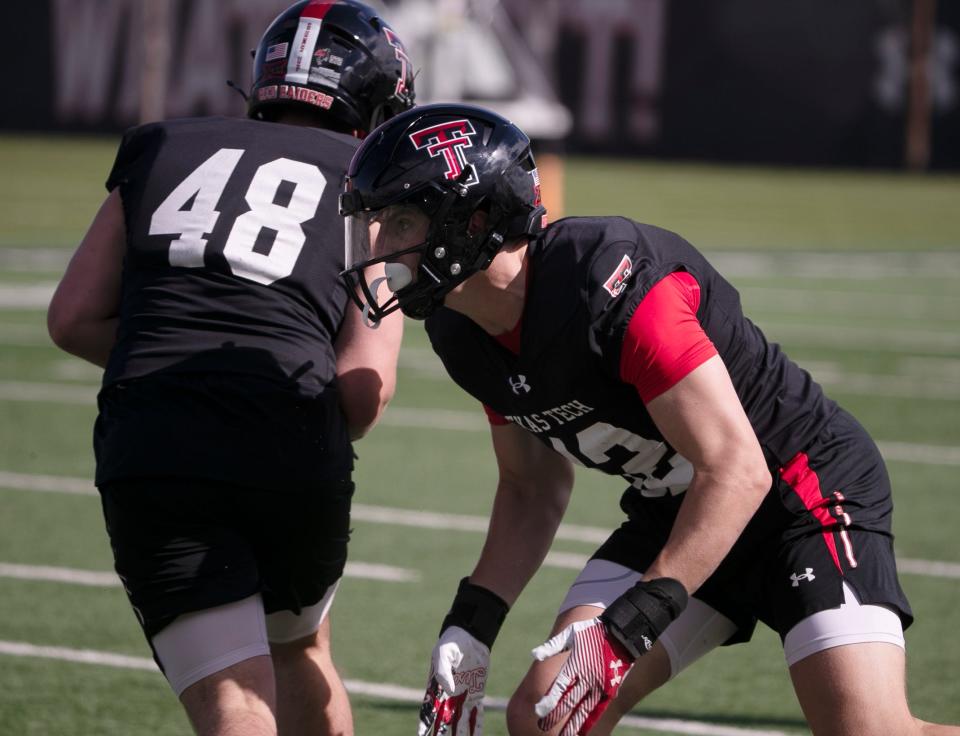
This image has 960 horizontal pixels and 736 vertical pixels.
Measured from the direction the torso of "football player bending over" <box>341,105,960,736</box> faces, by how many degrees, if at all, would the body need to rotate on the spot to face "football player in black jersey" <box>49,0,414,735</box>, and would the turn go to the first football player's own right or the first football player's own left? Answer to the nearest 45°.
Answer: approximately 45° to the first football player's own right

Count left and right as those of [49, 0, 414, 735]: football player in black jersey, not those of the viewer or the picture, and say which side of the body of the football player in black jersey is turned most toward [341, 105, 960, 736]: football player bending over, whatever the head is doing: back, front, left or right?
right

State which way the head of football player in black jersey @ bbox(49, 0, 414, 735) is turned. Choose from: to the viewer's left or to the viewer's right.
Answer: to the viewer's right

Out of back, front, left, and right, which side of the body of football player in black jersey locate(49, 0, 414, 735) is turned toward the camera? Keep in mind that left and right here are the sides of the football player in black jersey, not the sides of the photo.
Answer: back

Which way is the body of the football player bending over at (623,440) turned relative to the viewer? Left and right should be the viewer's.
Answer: facing the viewer and to the left of the viewer

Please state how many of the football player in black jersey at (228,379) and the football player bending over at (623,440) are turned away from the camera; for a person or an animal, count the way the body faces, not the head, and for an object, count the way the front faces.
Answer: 1

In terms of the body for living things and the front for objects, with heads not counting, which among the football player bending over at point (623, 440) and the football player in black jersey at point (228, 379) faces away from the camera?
the football player in black jersey
